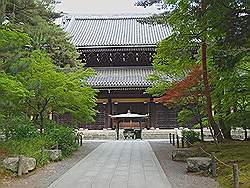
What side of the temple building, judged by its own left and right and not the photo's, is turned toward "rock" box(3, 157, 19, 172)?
front

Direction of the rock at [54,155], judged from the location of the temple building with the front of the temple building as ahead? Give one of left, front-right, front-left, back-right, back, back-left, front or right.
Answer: front

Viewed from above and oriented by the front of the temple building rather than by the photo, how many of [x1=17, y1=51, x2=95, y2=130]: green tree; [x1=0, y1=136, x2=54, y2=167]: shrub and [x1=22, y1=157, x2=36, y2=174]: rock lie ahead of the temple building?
3

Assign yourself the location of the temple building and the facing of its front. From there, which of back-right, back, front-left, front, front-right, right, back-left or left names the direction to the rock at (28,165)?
front

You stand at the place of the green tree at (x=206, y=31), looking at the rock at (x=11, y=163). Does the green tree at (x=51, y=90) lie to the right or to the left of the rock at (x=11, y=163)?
right

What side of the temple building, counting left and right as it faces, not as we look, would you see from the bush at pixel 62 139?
front

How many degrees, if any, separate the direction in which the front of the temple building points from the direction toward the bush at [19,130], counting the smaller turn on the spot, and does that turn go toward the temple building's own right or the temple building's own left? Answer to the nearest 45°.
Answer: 0° — it already faces it

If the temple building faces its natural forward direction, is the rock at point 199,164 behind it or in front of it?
in front

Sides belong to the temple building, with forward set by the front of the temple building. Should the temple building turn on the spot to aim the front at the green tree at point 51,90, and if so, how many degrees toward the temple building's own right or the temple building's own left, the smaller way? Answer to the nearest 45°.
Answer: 0° — it already faces it

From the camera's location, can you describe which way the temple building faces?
facing the viewer

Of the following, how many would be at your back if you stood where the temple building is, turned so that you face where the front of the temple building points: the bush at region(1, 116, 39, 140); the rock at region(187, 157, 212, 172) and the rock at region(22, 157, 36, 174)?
0

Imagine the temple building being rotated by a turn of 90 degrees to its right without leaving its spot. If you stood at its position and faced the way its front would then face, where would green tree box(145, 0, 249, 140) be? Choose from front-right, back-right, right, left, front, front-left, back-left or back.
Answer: left

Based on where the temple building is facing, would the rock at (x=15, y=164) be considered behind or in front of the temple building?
in front
